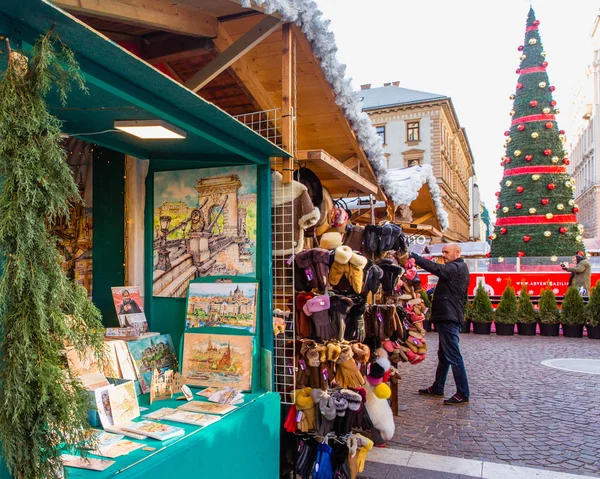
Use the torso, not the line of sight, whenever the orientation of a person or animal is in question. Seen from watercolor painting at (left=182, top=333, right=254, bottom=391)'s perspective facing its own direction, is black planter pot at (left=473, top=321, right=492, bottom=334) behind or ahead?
behind

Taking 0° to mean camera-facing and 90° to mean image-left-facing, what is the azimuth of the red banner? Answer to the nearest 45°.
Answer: approximately 0°

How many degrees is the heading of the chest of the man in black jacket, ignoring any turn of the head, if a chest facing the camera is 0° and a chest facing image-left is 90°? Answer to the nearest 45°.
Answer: approximately 90°

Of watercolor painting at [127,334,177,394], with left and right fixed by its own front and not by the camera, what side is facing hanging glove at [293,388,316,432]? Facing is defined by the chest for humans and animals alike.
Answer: left

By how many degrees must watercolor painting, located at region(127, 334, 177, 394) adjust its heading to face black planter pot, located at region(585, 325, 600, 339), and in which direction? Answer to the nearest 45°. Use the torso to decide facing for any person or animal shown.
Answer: approximately 135° to its left

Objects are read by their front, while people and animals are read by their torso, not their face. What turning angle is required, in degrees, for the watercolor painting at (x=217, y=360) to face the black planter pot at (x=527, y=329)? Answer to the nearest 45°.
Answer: approximately 135° to its left
